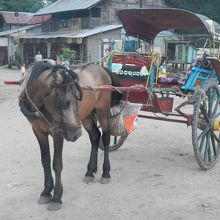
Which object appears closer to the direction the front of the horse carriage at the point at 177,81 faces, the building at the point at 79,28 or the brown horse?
the brown horse

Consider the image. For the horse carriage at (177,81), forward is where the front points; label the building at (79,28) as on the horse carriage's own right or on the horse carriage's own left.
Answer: on the horse carriage's own right

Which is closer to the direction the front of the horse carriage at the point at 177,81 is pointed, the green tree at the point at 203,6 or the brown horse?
the brown horse

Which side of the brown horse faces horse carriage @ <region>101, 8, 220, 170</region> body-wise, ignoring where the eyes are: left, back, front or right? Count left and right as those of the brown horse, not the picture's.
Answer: back

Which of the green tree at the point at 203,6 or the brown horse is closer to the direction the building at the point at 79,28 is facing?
the brown horse

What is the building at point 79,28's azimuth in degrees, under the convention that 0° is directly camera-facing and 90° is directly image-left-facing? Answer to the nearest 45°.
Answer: approximately 45°

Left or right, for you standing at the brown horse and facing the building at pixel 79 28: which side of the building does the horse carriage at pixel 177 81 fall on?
right

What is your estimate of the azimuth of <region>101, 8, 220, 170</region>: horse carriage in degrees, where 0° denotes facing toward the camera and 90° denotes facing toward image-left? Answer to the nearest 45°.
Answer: approximately 45°

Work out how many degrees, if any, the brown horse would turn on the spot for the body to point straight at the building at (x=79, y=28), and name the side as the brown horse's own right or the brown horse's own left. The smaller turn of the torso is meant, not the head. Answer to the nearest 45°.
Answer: approximately 135° to the brown horse's own right

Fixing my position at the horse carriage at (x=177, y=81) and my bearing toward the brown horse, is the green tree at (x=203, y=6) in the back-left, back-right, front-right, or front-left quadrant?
back-right

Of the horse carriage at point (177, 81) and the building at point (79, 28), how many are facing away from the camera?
0

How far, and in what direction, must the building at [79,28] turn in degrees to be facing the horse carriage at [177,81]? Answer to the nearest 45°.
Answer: approximately 45° to its left

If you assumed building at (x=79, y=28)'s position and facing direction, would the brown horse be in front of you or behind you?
in front

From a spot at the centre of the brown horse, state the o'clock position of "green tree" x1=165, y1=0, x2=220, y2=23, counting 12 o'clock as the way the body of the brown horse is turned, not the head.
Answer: The green tree is roughly at 5 o'clock from the brown horse.
